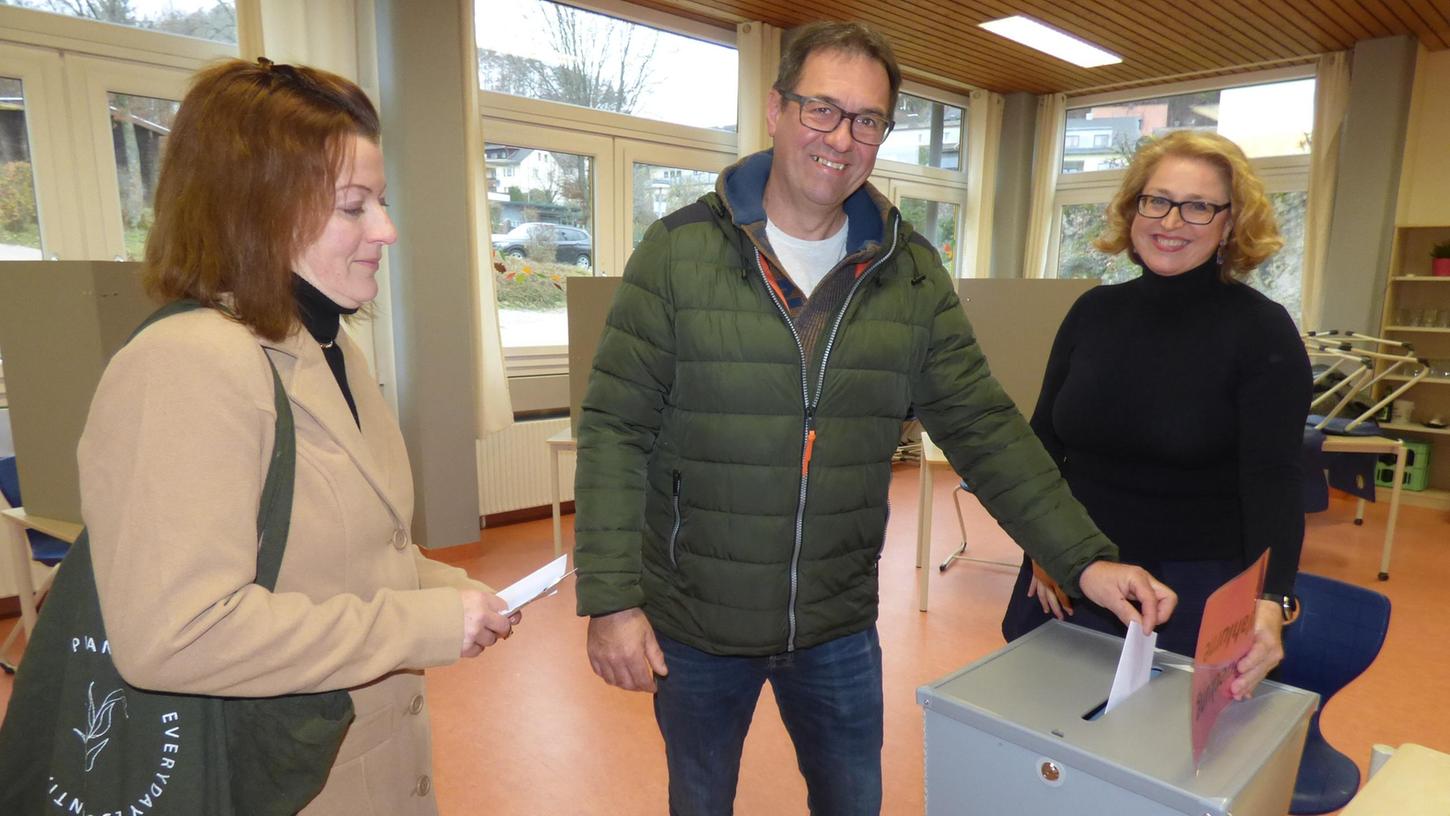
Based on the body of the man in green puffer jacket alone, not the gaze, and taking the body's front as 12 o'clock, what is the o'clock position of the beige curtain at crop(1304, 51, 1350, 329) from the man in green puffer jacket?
The beige curtain is roughly at 7 o'clock from the man in green puffer jacket.

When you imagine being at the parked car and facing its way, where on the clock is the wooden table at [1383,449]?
The wooden table is roughly at 7 o'clock from the parked car.

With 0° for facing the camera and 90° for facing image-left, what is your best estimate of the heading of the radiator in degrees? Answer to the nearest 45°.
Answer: approximately 315°

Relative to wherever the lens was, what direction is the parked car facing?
facing to the left of the viewer

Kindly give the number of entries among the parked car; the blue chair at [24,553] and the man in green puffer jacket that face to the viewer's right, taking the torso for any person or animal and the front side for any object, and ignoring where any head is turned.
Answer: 1

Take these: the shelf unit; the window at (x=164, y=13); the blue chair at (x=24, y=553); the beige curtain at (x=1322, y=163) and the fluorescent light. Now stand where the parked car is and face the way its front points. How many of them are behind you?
3

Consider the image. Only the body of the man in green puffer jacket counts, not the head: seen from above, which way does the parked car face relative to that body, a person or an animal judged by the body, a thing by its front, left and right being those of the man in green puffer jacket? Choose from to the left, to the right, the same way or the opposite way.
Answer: to the right

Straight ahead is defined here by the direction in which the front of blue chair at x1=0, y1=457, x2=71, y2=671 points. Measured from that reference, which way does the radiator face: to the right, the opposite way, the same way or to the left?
to the right

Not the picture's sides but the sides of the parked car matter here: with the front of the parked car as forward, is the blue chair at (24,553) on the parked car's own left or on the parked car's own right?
on the parked car's own left

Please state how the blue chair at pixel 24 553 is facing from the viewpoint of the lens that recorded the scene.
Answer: facing to the right of the viewer
